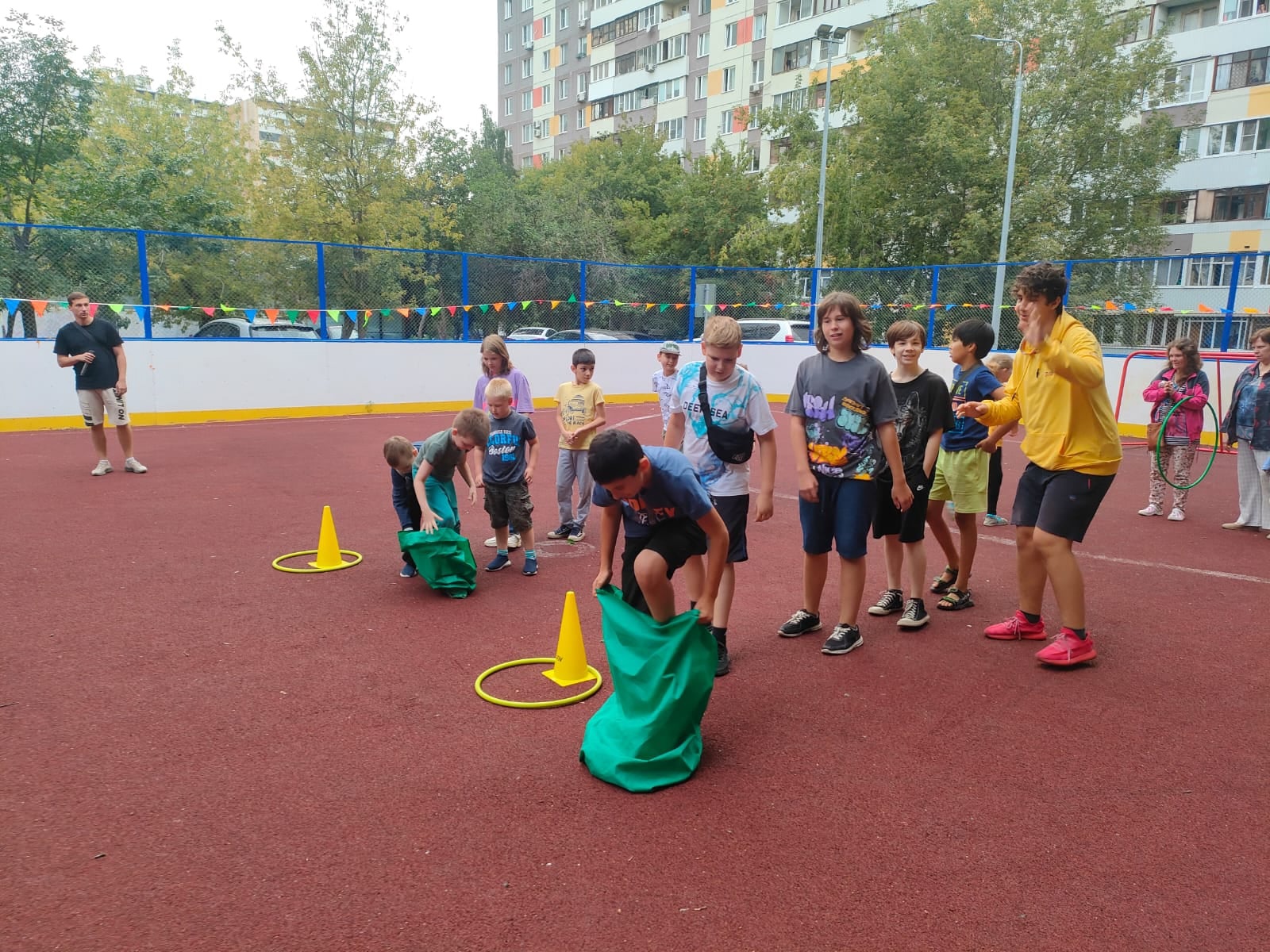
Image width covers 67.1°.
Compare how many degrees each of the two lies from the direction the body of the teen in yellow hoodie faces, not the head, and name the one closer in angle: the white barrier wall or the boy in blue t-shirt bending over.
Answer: the boy in blue t-shirt bending over

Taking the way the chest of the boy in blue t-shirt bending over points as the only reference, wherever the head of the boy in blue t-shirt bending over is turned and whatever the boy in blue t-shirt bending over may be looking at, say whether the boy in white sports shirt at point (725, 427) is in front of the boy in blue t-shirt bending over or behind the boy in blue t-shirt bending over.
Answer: behind

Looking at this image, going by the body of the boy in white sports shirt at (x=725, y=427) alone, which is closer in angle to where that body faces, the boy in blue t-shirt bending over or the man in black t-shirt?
the boy in blue t-shirt bending over

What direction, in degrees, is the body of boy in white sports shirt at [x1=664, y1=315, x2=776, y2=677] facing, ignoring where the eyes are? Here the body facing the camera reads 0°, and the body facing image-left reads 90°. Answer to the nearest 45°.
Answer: approximately 45°

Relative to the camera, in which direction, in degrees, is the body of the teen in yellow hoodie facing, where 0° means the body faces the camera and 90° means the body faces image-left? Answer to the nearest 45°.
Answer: approximately 45°
